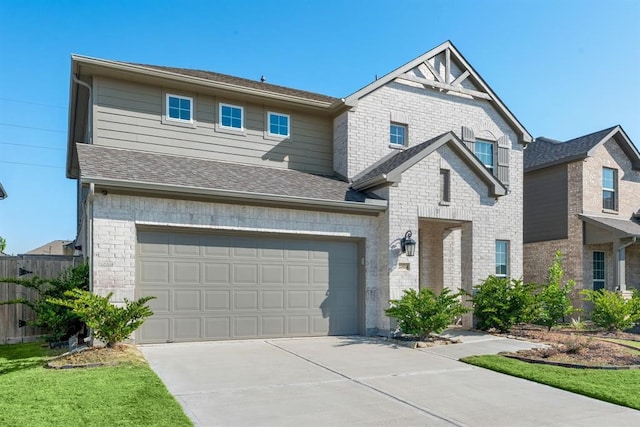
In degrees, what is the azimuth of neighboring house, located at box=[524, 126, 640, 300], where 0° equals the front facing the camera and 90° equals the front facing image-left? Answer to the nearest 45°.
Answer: approximately 315°

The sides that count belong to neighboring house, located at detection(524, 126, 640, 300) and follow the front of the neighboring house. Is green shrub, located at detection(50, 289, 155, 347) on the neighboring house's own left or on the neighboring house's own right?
on the neighboring house's own right

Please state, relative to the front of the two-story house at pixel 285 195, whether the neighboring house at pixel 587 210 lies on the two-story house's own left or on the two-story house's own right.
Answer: on the two-story house's own left

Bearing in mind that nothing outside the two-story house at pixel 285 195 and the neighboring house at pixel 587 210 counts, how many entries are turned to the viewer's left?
0

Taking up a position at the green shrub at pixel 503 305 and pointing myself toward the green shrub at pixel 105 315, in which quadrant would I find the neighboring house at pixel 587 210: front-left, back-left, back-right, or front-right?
back-right

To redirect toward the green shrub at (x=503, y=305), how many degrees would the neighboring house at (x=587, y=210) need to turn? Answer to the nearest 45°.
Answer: approximately 45° to its right

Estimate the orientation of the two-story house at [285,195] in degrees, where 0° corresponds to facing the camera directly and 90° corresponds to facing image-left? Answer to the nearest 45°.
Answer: approximately 315°

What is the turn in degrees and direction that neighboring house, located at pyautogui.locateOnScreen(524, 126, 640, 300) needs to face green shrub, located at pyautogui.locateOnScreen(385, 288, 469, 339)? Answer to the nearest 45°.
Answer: approximately 45° to its right

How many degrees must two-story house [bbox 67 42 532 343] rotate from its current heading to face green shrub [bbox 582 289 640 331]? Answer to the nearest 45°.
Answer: approximately 45° to its left
